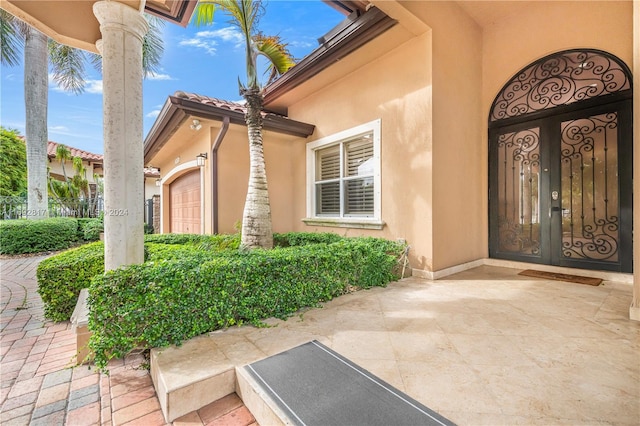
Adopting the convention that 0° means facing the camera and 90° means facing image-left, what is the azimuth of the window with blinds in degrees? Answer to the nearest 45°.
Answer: approximately 45°

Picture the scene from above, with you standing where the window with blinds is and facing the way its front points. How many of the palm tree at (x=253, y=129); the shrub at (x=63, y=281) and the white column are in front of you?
3

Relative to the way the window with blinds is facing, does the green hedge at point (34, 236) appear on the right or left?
on its right

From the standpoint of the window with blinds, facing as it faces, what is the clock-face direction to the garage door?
The garage door is roughly at 2 o'clock from the window with blinds.

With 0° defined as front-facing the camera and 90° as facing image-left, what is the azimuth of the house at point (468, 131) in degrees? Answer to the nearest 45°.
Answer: approximately 45°

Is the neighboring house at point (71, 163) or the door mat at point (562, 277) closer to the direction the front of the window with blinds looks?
the neighboring house

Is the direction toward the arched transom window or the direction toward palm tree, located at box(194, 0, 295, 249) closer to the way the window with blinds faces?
the palm tree

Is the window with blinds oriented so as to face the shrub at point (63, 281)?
yes

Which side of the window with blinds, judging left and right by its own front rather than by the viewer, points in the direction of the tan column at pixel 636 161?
left
